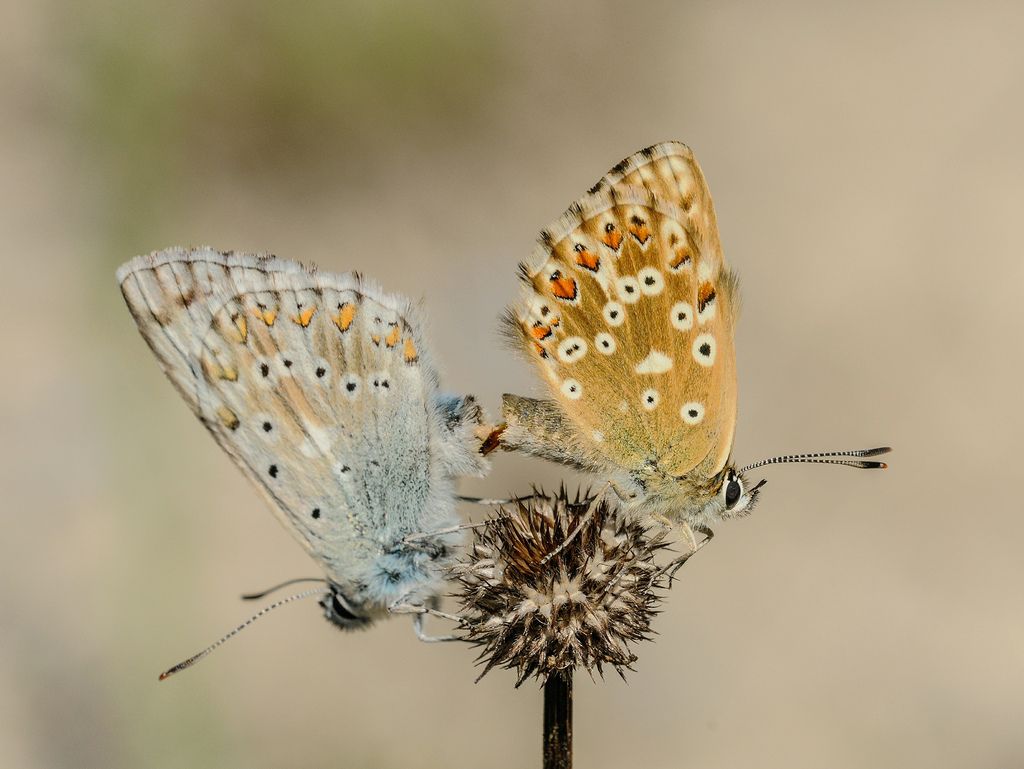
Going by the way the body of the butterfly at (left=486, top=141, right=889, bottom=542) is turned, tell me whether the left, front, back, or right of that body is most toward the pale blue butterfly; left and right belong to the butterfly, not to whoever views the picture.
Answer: back

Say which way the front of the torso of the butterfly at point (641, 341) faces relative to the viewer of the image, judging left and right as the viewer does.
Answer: facing to the right of the viewer
